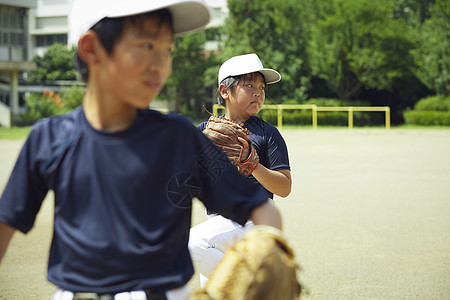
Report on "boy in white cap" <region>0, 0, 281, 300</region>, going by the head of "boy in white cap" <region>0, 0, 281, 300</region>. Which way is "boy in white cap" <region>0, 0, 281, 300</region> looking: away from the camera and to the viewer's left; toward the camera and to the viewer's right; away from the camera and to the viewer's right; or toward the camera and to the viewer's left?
toward the camera and to the viewer's right

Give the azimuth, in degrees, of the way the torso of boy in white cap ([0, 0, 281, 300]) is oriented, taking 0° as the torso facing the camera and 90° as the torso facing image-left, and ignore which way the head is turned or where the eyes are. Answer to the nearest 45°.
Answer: approximately 0°

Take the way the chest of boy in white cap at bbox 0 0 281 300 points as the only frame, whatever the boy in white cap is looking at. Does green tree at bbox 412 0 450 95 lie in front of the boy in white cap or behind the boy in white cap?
behind

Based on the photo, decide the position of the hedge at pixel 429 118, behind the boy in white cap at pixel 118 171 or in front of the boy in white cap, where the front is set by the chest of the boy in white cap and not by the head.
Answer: behind

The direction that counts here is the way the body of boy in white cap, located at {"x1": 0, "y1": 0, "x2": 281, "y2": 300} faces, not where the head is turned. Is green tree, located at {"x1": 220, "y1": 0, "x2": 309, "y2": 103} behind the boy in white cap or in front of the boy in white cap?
behind

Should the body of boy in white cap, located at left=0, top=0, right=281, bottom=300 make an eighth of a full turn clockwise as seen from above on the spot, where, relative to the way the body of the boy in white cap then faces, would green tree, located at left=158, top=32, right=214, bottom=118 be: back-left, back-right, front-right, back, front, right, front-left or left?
back-right
